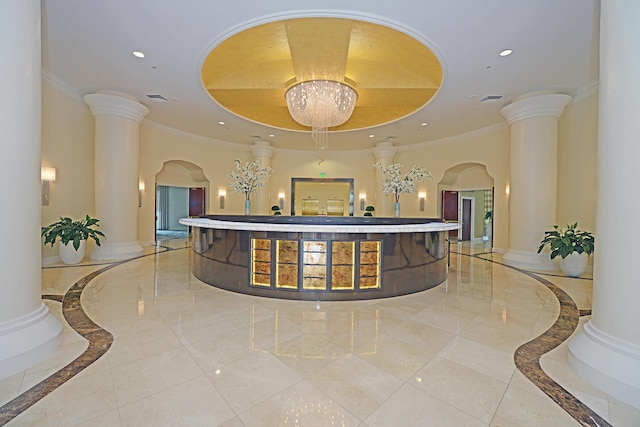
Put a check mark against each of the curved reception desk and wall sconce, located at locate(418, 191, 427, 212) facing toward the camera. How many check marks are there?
2

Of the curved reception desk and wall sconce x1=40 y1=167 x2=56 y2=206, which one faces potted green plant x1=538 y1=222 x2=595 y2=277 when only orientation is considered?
the wall sconce

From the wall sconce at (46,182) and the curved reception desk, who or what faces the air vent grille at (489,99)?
the wall sconce

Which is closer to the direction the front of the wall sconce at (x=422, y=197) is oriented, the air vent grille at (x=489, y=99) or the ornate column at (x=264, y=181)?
the air vent grille

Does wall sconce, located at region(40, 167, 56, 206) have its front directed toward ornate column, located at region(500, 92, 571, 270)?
yes

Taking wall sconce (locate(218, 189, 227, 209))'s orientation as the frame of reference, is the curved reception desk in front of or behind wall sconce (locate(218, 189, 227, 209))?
in front

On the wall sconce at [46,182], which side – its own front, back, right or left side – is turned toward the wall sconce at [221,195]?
left

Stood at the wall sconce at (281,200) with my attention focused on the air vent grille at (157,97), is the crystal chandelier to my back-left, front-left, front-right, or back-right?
front-left

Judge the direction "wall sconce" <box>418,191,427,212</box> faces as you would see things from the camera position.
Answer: facing the viewer

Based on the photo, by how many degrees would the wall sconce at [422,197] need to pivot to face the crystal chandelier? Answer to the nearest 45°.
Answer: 0° — it already faces it

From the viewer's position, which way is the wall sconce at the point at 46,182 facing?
facing the viewer and to the right of the viewer

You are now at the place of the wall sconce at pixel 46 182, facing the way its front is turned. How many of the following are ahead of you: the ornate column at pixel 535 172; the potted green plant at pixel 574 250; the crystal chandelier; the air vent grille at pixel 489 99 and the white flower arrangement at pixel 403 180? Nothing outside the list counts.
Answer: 5

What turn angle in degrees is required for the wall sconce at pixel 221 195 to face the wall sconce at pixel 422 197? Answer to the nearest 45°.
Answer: approximately 90° to its left

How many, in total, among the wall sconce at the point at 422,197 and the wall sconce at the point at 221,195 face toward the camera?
2

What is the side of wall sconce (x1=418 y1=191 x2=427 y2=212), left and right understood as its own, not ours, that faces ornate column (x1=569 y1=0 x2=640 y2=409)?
front

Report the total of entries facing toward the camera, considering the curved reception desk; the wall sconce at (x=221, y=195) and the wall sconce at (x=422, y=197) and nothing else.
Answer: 3

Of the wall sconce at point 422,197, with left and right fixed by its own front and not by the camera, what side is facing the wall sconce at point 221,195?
right

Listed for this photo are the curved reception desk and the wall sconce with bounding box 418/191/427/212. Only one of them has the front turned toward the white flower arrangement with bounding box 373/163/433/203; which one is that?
the wall sconce

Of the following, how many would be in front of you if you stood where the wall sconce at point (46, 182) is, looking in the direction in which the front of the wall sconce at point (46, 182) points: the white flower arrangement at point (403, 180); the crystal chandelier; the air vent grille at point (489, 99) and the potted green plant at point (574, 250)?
4

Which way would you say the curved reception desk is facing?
toward the camera

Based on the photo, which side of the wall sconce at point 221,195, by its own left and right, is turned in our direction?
front

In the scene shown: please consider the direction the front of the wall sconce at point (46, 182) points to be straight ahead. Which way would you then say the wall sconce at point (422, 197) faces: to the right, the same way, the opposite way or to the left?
to the right
